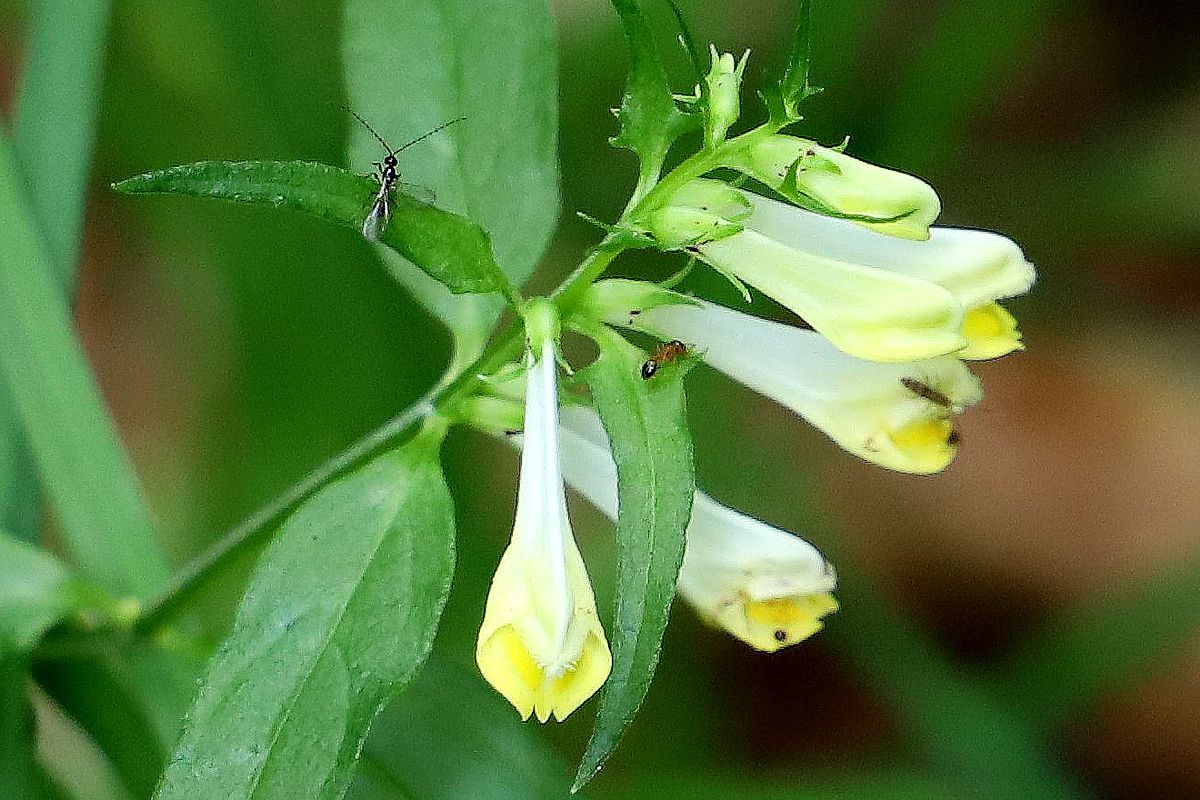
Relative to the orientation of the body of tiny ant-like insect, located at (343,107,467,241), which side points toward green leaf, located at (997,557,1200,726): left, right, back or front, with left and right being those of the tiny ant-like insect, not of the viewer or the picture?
right

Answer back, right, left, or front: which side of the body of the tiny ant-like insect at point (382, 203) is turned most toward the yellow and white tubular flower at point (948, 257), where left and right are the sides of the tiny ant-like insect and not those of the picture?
right

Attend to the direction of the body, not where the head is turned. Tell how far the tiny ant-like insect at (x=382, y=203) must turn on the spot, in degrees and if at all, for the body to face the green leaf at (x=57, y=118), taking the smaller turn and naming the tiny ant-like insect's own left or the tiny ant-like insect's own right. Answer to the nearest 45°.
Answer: approximately 45° to the tiny ant-like insect's own left

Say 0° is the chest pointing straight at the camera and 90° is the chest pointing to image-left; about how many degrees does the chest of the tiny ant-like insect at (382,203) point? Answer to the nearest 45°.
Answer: approximately 180°
